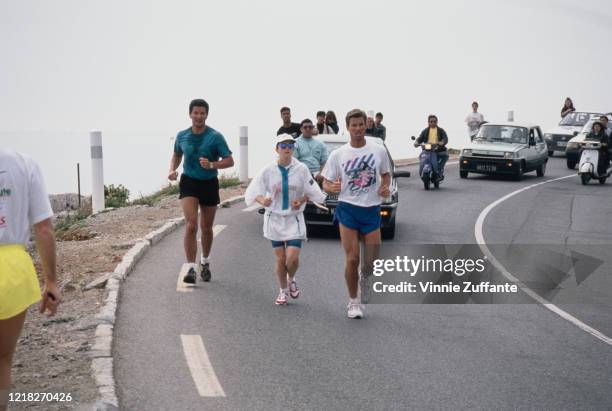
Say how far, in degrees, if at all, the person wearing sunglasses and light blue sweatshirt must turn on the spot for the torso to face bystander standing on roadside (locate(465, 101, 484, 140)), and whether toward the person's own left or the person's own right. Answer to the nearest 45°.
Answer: approximately 180°

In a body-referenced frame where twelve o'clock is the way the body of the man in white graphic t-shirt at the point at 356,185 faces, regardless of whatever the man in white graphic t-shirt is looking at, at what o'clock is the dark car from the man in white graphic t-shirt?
The dark car is roughly at 6 o'clock from the man in white graphic t-shirt.

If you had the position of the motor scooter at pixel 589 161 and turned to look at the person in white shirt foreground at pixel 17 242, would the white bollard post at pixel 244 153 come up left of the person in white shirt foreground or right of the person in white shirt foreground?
right

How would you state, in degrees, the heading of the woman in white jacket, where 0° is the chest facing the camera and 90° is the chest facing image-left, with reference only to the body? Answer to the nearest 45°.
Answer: approximately 0°

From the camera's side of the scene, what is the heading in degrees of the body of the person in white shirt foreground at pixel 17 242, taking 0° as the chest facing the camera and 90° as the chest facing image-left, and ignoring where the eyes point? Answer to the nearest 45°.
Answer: approximately 180°

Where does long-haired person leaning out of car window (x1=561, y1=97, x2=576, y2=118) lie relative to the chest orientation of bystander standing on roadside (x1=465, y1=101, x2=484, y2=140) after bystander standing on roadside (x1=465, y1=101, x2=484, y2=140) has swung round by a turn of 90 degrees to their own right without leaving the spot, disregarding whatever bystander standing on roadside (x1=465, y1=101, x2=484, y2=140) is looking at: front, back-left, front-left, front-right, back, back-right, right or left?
back-right

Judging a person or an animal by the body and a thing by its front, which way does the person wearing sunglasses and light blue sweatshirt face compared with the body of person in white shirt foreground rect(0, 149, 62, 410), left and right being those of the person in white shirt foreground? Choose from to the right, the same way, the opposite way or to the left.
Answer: the opposite way

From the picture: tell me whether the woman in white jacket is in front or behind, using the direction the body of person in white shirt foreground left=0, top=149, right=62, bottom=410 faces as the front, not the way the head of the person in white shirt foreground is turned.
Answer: in front
